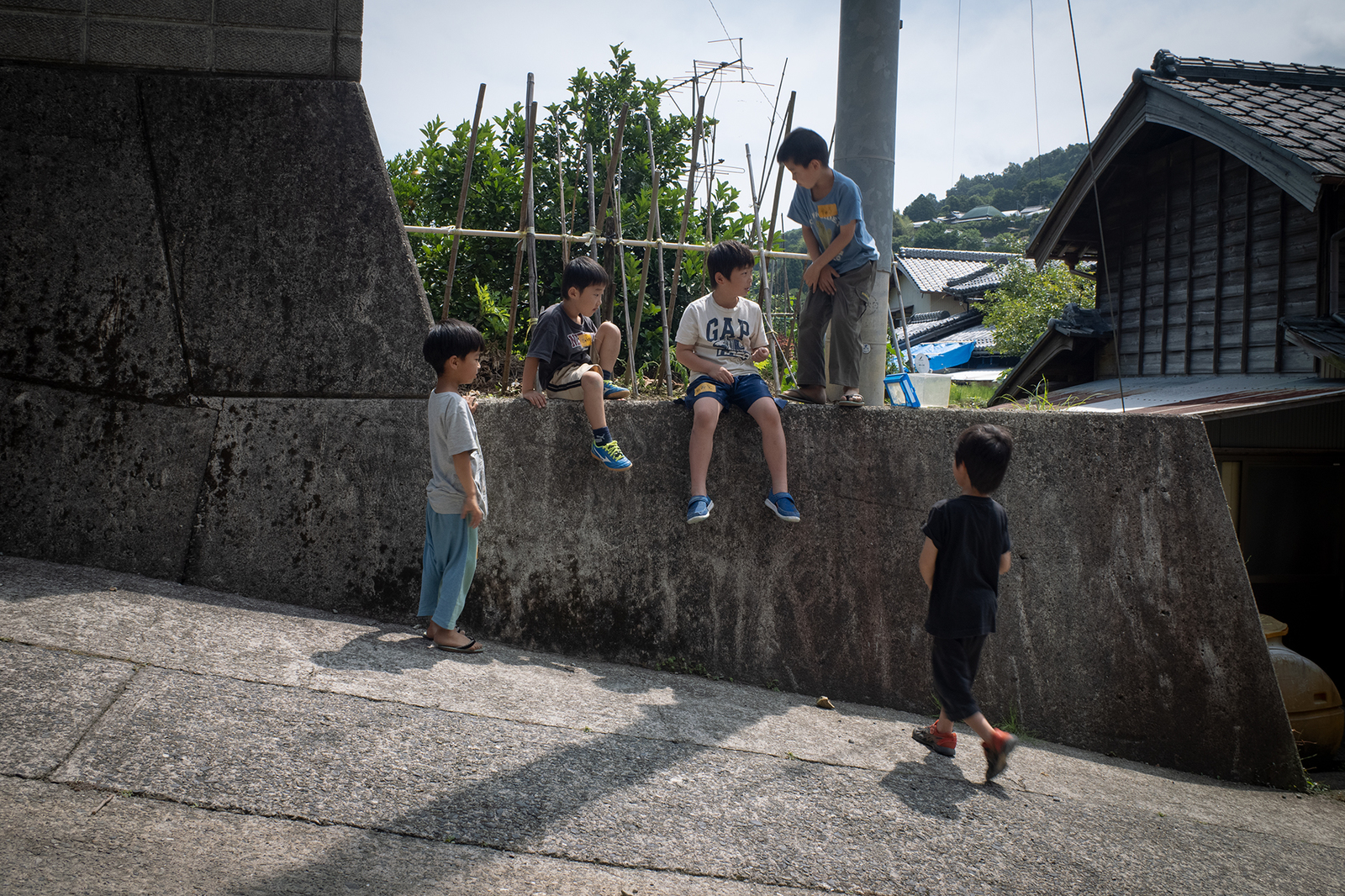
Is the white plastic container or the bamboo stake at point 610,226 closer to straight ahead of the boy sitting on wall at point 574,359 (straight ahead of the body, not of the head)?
the white plastic container

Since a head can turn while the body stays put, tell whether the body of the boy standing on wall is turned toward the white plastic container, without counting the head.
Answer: no

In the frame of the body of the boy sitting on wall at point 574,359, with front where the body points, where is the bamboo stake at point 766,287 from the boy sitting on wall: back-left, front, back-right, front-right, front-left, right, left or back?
left

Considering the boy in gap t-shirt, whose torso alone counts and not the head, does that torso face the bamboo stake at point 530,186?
no

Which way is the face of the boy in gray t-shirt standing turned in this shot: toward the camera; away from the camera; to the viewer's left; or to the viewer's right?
to the viewer's right

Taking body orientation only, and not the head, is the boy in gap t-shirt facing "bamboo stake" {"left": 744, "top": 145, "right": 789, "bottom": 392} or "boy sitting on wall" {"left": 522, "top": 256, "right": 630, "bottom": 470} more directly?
the boy sitting on wall

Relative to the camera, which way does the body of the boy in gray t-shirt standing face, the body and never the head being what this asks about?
to the viewer's right

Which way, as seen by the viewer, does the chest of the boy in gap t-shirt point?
toward the camera

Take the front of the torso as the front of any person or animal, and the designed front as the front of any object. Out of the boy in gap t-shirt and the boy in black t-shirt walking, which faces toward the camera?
the boy in gap t-shirt

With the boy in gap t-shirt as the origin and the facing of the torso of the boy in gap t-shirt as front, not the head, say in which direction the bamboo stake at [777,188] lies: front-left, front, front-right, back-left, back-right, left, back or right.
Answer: back

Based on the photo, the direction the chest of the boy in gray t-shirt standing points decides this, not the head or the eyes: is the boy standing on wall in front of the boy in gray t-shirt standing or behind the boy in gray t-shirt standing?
in front

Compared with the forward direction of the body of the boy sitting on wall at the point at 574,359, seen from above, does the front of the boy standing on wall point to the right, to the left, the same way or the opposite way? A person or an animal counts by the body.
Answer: to the right

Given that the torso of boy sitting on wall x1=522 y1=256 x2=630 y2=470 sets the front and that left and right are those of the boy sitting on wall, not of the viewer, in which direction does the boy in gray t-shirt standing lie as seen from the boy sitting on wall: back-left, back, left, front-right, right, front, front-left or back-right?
right

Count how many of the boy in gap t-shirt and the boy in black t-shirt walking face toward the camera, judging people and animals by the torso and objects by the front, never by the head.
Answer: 1

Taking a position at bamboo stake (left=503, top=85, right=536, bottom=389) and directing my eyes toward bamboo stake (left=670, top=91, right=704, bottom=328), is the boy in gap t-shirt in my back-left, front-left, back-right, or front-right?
front-right

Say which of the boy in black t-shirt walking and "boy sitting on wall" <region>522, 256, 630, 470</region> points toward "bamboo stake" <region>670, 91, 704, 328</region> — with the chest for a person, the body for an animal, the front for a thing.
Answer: the boy in black t-shirt walking
